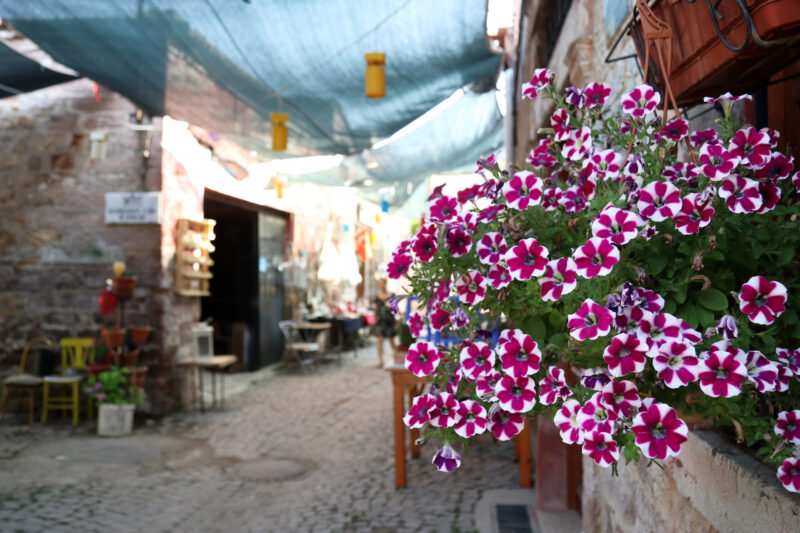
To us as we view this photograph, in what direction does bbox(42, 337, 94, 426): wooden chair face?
facing the viewer and to the left of the viewer

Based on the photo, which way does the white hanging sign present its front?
toward the camera

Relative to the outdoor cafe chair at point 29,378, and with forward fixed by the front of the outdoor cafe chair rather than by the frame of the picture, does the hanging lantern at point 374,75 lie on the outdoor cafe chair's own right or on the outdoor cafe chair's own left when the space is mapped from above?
on the outdoor cafe chair's own left

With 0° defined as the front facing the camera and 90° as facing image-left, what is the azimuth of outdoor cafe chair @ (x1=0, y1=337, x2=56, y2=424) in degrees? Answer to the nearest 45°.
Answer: approximately 45°

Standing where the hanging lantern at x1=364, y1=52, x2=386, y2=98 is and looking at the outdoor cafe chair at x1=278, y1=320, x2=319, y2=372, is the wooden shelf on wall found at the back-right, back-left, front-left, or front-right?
front-left

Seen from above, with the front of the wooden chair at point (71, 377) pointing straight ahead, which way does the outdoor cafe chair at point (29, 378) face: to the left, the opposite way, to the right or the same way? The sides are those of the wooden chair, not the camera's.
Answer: the same way

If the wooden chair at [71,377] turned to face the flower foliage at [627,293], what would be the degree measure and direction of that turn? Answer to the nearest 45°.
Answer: approximately 45° to its left

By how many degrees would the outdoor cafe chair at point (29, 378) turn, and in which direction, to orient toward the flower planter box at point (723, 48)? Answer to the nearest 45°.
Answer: approximately 45° to its left

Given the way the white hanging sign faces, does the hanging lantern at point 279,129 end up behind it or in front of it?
in front

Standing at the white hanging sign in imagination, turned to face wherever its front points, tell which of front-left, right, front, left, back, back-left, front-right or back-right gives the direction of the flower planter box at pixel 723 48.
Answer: front
